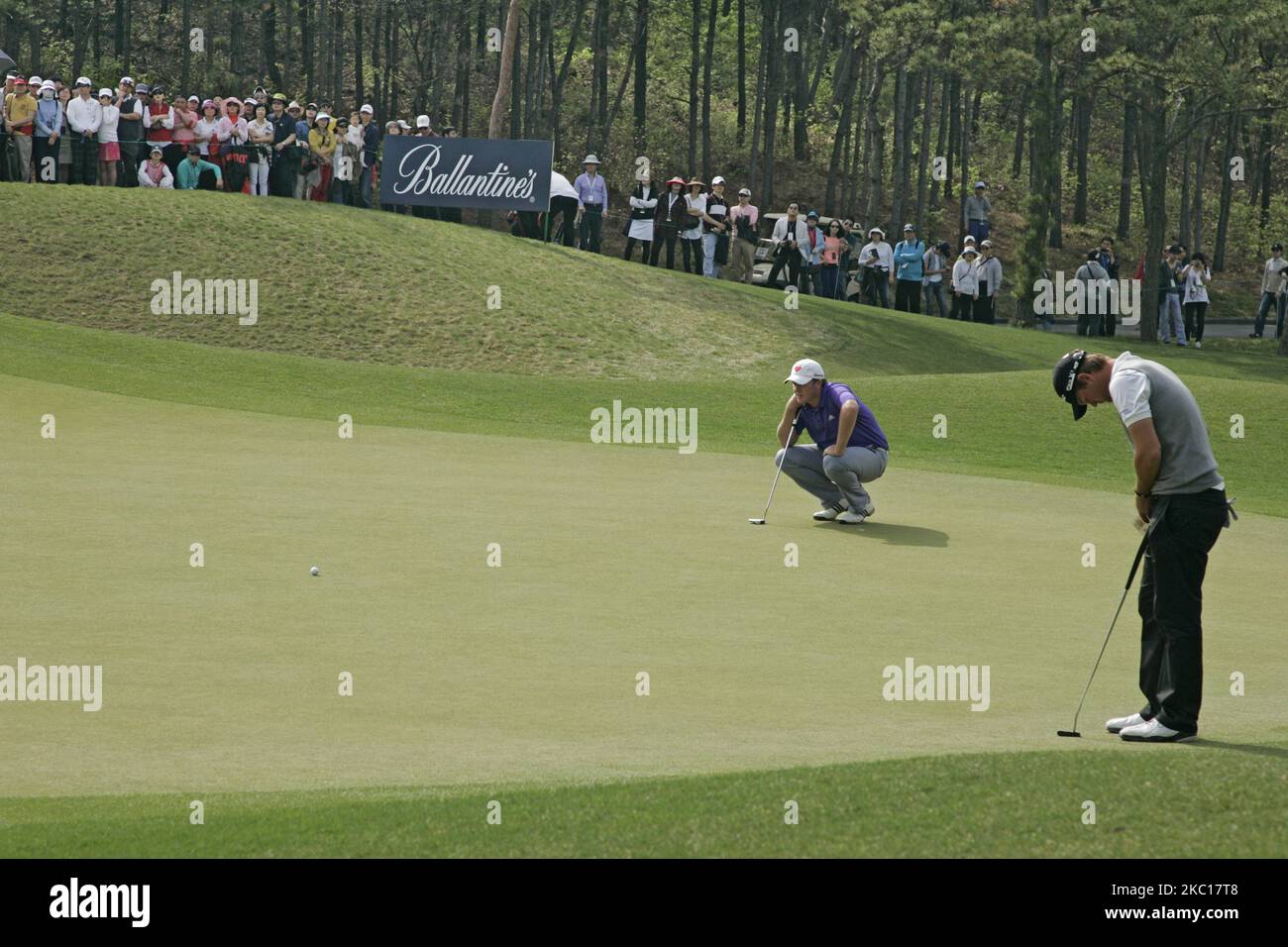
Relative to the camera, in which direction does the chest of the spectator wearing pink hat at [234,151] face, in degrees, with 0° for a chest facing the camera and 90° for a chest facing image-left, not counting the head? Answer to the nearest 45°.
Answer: approximately 0°

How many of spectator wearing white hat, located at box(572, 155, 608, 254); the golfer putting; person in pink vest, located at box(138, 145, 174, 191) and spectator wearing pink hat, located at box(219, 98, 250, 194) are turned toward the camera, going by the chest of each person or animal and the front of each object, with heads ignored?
3

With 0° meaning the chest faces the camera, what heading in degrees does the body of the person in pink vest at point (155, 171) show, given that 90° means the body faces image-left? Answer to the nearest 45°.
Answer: approximately 0°

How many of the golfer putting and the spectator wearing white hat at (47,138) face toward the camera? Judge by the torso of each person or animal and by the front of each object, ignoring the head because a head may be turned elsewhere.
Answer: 1

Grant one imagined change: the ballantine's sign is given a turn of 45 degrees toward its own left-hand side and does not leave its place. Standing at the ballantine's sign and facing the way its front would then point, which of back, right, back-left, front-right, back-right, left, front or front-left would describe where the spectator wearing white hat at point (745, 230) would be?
left

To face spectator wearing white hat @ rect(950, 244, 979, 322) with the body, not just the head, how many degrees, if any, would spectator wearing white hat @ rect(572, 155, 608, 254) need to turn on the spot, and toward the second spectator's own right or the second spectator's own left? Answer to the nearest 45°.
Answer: approximately 90° to the second spectator's own left
